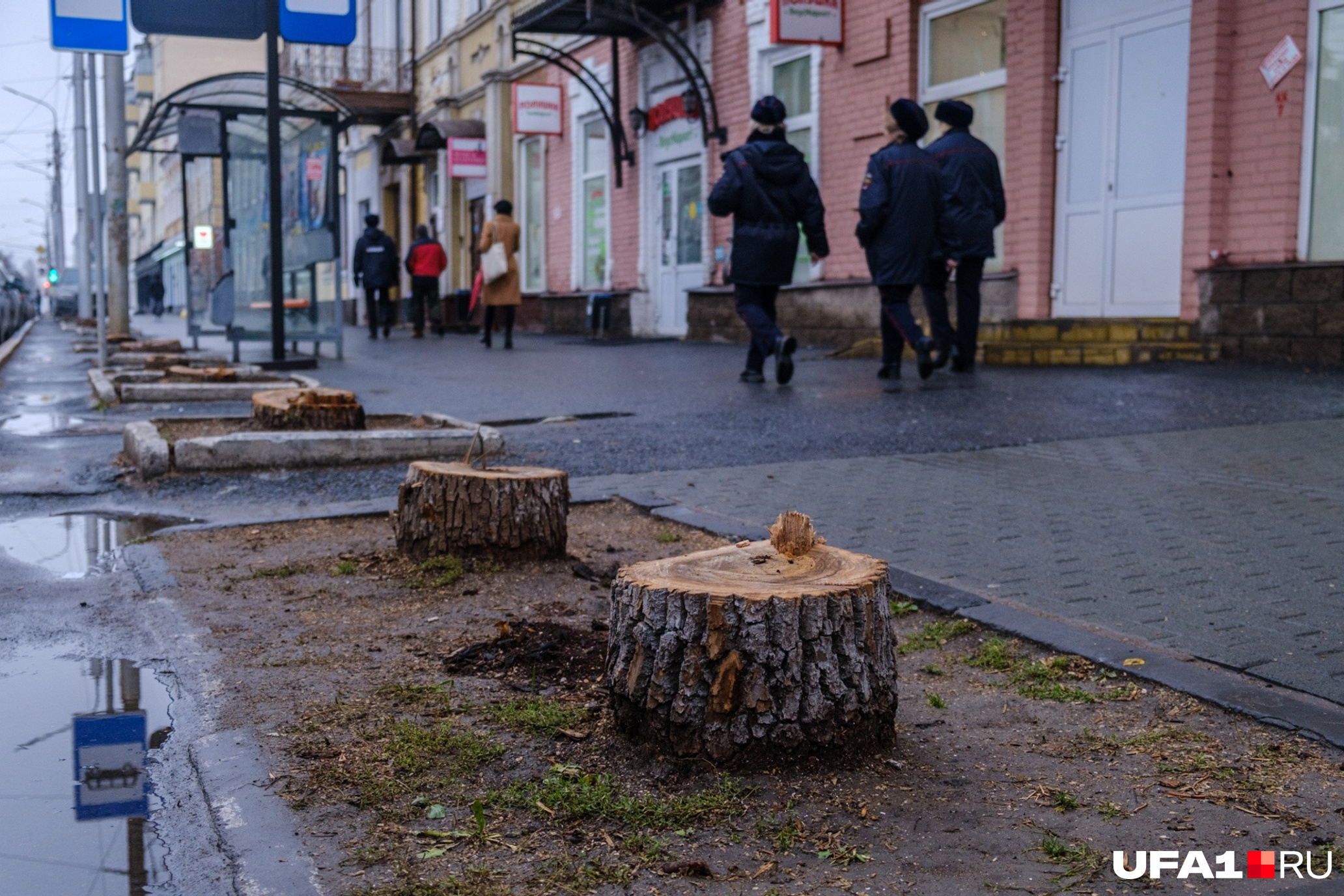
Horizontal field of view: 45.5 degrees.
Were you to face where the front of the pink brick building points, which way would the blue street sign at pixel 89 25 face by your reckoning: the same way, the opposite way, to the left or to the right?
to the left

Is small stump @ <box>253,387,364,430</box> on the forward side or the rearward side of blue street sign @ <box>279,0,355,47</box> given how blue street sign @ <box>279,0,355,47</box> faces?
on the forward side

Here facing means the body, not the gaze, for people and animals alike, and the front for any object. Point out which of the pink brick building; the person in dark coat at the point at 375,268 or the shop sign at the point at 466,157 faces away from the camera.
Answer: the person in dark coat

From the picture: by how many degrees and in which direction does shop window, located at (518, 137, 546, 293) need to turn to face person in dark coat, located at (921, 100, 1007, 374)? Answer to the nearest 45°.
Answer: approximately 45° to its left

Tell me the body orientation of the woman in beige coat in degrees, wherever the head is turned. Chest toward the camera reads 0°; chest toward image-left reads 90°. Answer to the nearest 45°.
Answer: approximately 180°

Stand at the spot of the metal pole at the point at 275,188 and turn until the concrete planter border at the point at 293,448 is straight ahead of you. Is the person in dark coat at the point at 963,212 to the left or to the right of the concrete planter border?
left

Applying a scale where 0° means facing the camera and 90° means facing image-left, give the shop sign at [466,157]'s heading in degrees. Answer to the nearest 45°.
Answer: approximately 0°

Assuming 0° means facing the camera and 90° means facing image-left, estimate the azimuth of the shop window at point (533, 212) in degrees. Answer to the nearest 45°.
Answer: approximately 45°

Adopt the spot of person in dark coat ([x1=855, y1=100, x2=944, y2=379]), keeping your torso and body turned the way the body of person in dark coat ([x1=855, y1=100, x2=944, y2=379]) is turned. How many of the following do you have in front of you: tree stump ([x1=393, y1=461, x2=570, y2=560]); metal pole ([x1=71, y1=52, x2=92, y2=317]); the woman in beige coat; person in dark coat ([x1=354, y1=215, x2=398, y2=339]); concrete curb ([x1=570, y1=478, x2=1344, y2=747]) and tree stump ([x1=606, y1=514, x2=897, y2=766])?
3

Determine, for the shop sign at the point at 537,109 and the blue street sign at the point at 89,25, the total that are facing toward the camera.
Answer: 2

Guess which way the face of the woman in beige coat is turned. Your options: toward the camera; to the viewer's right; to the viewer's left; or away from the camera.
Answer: away from the camera

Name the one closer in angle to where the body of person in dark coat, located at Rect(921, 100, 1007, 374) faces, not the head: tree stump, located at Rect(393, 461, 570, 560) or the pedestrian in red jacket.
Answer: the pedestrian in red jacket

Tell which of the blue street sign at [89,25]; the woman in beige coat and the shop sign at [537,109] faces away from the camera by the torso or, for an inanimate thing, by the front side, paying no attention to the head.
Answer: the woman in beige coat

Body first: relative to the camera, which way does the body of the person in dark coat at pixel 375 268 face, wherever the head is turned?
away from the camera

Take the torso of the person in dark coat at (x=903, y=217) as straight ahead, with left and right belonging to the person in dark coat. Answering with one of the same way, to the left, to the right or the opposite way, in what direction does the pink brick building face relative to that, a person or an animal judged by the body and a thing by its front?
to the left

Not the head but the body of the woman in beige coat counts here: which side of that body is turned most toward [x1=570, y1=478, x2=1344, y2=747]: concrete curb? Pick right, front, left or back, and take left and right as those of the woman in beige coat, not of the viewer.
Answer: back

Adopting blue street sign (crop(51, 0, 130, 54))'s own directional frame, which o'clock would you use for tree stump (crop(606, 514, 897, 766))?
The tree stump is roughly at 12 o'clock from the blue street sign.
